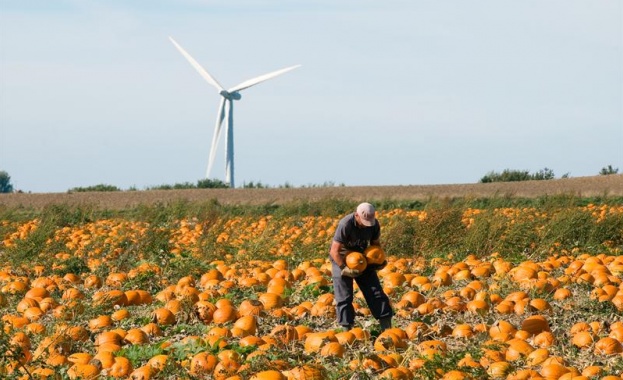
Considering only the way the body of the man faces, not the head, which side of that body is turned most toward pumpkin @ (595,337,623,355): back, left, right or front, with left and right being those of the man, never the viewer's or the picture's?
front

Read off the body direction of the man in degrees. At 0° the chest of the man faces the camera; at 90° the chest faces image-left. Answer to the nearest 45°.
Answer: approximately 315°

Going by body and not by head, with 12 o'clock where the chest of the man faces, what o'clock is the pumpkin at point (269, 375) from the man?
The pumpkin is roughly at 2 o'clock from the man.

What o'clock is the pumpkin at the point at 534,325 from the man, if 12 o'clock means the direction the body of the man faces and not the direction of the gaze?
The pumpkin is roughly at 11 o'clock from the man.

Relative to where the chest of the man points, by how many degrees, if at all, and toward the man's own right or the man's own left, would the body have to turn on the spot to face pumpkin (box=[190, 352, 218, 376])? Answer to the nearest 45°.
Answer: approximately 90° to the man's own right

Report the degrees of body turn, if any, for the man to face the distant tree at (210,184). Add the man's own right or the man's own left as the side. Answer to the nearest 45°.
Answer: approximately 135° to the man's own left

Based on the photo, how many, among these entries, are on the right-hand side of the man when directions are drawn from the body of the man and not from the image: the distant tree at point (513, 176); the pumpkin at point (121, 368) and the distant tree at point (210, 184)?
1

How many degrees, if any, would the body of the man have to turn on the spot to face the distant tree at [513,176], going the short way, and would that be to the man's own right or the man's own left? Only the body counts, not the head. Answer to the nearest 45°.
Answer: approximately 135° to the man's own left

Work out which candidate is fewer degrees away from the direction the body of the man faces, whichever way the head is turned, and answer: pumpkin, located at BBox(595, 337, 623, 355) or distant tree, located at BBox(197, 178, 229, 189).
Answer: the pumpkin

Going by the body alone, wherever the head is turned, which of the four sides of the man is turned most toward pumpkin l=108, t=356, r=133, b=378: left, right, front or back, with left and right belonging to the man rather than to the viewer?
right
